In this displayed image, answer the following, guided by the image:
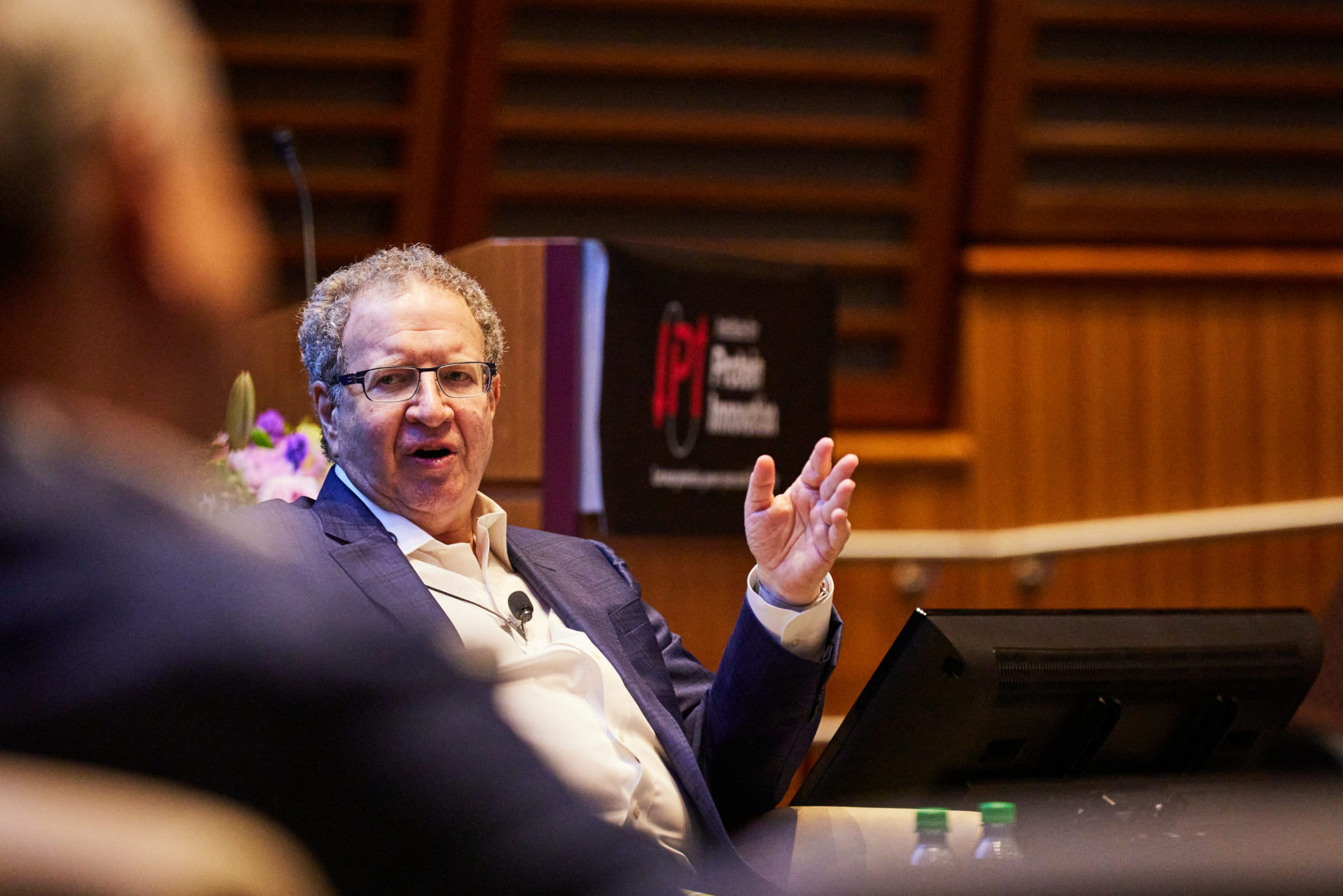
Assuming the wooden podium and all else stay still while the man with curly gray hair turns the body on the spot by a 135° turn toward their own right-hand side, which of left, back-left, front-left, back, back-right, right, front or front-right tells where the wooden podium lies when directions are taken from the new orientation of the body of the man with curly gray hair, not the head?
right

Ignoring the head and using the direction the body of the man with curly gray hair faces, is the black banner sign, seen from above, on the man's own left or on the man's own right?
on the man's own left

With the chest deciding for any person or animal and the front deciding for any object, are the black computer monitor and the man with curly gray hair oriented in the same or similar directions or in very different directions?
very different directions

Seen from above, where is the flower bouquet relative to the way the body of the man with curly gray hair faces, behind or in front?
behind

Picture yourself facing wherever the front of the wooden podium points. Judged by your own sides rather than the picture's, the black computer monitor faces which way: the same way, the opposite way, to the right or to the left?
the opposite way
